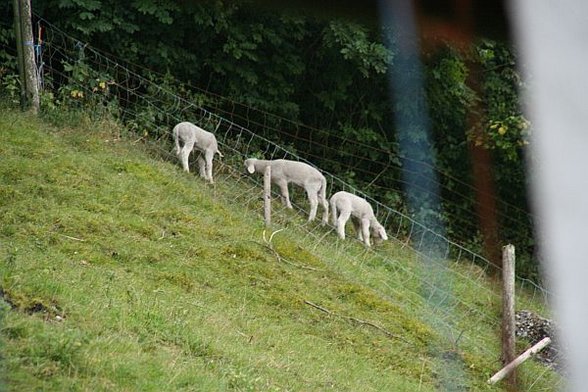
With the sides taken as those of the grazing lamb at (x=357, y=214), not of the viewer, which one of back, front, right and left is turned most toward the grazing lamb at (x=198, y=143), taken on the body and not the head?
back

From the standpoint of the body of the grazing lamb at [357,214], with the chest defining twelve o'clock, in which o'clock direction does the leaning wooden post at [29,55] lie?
The leaning wooden post is roughly at 6 o'clock from the grazing lamb.

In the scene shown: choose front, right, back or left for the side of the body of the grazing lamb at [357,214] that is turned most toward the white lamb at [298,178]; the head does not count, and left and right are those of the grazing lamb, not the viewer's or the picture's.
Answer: back

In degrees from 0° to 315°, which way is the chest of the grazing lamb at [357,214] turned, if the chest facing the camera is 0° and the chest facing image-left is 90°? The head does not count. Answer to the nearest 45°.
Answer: approximately 270°

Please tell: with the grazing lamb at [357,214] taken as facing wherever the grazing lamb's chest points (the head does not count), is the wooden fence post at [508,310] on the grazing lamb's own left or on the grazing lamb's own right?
on the grazing lamb's own right
